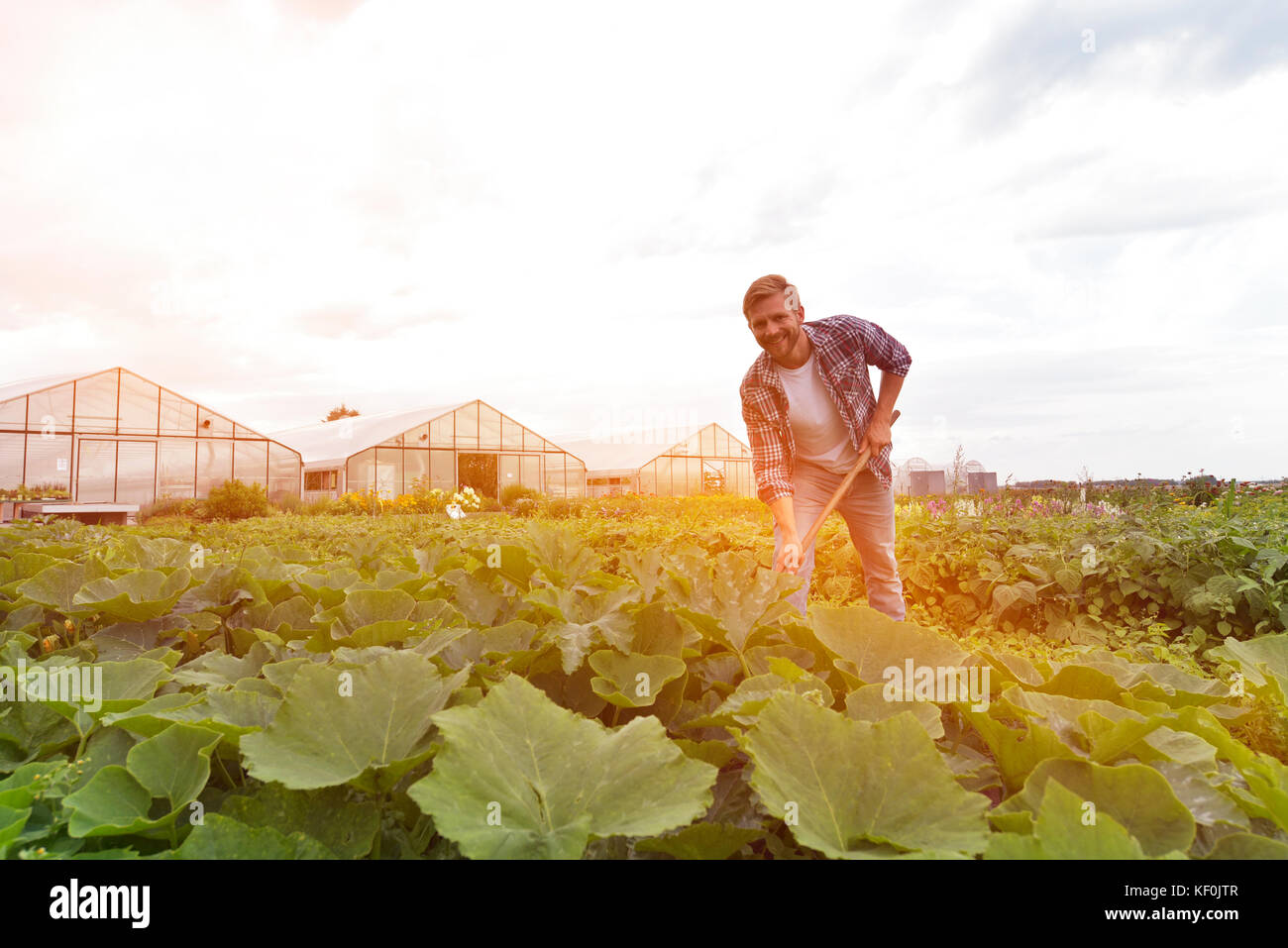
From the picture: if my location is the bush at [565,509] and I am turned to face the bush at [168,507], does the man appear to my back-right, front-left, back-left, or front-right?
back-left

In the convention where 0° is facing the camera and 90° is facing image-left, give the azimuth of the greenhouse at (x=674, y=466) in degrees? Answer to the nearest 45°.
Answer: approximately 315°

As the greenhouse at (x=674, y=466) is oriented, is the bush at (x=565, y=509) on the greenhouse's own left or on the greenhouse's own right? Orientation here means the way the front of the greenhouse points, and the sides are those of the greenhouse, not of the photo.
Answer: on the greenhouse's own right

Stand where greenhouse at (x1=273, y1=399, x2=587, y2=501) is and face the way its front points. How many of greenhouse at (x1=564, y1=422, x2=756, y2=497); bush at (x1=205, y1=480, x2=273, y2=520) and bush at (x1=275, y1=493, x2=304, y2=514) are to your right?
2

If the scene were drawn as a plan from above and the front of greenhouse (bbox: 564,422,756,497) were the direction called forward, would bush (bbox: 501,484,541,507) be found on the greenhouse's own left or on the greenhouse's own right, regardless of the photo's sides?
on the greenhouse's own right

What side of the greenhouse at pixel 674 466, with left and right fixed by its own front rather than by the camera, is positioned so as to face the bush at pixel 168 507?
right

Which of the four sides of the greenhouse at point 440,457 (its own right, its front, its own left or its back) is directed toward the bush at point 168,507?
right
